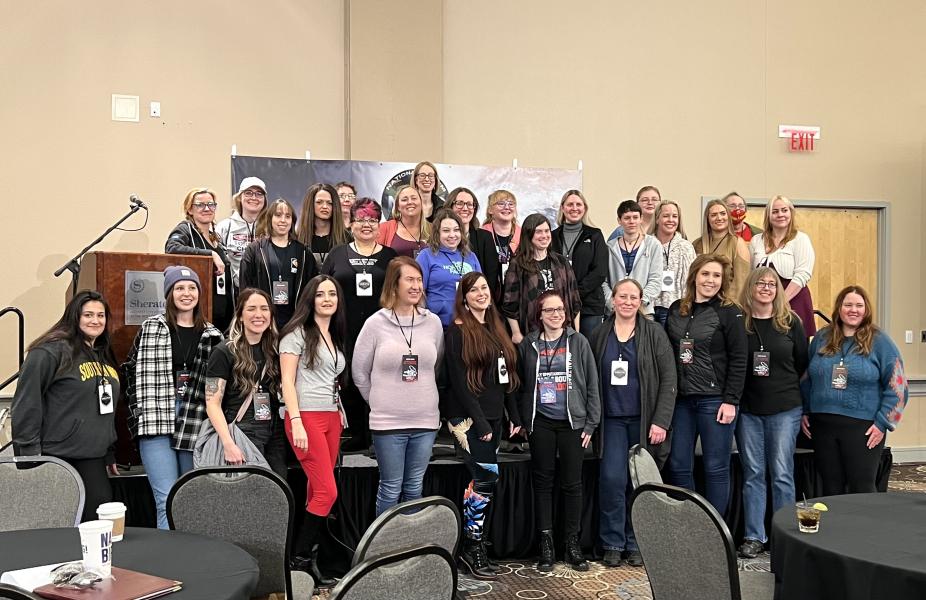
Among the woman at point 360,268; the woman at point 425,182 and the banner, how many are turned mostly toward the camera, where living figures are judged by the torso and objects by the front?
3

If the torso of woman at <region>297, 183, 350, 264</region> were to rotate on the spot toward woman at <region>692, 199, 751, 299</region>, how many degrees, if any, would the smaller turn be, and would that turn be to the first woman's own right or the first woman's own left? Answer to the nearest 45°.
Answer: approximately 90° to the first woman's own left

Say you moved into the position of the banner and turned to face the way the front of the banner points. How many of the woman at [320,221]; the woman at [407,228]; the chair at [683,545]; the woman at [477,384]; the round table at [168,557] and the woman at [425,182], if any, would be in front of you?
6

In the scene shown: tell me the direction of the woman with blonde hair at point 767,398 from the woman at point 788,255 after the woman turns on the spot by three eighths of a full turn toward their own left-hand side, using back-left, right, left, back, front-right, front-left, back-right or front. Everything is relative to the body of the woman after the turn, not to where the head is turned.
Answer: right

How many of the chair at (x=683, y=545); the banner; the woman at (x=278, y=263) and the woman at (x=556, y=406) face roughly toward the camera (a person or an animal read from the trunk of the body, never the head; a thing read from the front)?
3

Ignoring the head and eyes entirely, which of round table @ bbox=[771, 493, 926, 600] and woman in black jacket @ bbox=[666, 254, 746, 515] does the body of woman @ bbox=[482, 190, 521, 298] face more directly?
the round table

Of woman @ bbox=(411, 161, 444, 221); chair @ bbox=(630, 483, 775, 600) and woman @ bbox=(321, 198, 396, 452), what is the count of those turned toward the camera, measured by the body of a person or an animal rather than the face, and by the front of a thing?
2

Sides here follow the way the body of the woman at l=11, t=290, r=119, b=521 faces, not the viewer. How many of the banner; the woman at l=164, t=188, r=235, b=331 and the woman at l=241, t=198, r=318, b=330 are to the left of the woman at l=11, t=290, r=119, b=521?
3

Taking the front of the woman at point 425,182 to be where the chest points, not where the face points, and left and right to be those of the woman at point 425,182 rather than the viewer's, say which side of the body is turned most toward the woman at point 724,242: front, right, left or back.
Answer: left

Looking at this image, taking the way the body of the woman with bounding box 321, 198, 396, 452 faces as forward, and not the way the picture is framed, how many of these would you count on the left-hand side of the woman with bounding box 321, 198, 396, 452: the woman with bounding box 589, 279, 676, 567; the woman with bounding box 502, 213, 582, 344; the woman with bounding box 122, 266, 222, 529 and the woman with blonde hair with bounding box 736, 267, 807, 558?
3

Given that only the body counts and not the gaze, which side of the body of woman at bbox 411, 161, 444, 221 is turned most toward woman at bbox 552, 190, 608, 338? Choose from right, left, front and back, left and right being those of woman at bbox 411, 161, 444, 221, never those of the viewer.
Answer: left

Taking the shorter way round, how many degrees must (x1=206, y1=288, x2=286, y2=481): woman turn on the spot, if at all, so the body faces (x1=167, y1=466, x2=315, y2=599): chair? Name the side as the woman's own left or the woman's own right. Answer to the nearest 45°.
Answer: approximately 45° to the woman's own right

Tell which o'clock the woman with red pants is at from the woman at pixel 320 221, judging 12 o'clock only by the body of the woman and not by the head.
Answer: The woman with red pants is roughly at 12 o'clock from the woman.
